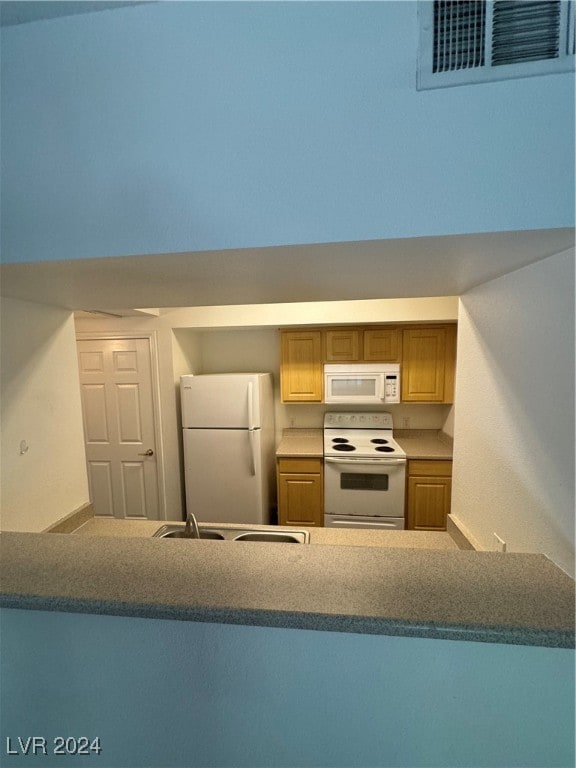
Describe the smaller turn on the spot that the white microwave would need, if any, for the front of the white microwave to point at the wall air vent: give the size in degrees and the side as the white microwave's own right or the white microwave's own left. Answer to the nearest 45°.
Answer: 0° — it already faces it

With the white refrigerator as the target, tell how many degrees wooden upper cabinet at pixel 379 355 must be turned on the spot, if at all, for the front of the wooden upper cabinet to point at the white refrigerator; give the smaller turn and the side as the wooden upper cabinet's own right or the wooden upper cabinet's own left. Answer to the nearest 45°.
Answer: approximately 45° to the wooden upper cabinet's own right

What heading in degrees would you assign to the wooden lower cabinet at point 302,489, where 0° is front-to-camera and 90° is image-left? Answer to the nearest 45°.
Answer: approximately 0°

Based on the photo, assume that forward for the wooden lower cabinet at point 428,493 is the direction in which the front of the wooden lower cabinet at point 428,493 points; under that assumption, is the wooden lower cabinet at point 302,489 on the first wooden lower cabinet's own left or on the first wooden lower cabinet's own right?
on the first wooden lower cabinet's own right

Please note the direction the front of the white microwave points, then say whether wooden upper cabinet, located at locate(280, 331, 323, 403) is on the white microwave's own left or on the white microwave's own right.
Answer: on the white microwave's own right

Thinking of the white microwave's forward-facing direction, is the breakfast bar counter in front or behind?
in front
